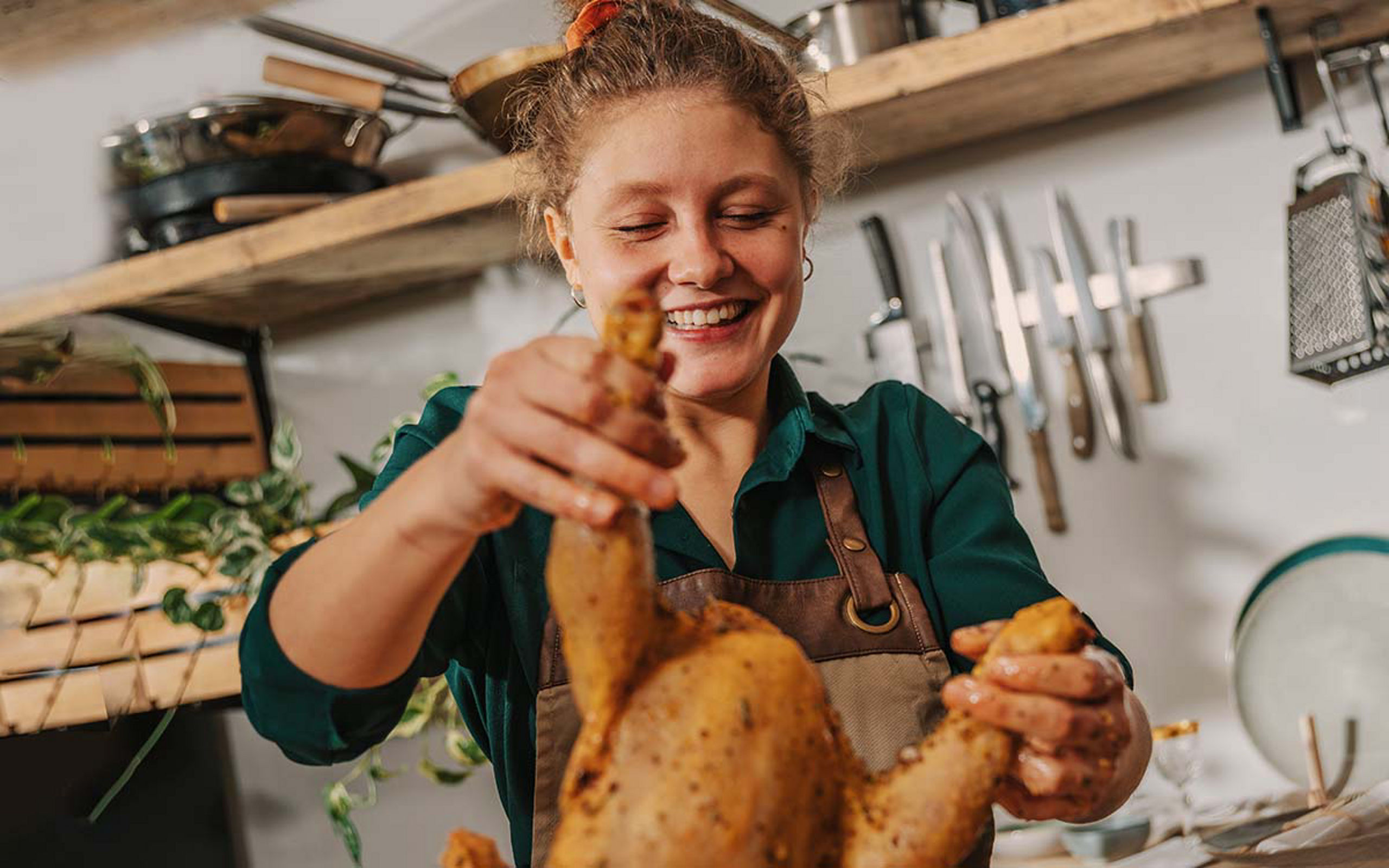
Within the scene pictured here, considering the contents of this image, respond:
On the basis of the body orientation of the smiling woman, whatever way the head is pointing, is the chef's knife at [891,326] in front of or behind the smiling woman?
behind

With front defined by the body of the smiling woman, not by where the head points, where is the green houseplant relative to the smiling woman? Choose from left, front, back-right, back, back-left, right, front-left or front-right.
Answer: back-right

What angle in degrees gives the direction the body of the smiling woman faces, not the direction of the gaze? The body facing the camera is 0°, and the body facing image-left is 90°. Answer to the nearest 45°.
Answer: approximately 0°

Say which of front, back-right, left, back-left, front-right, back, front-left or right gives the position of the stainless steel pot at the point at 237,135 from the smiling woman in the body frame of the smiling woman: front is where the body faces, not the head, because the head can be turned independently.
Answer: back-right

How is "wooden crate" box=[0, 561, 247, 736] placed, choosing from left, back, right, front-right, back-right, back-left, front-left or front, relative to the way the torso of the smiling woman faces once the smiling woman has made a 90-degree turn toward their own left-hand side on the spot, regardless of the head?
back-left

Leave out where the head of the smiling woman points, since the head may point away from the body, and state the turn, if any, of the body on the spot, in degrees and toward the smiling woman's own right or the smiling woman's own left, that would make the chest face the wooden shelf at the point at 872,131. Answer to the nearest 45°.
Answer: approximately 135° to the smiling woman's own left
